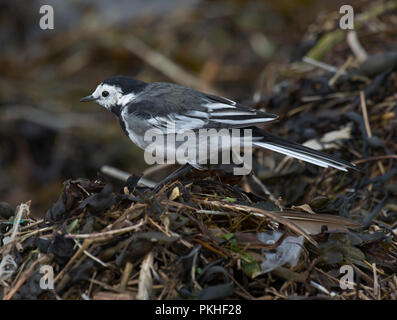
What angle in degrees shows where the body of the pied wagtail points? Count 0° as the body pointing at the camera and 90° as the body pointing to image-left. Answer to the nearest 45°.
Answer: approximately 90°

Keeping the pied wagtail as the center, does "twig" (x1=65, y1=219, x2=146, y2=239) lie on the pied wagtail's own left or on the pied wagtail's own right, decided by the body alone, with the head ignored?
on the pied wagtail's own left

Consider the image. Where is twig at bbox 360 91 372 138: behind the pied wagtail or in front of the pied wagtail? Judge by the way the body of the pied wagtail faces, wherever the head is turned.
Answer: behind

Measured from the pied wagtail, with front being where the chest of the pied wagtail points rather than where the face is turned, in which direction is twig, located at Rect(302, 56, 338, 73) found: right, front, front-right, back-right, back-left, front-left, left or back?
back-right
